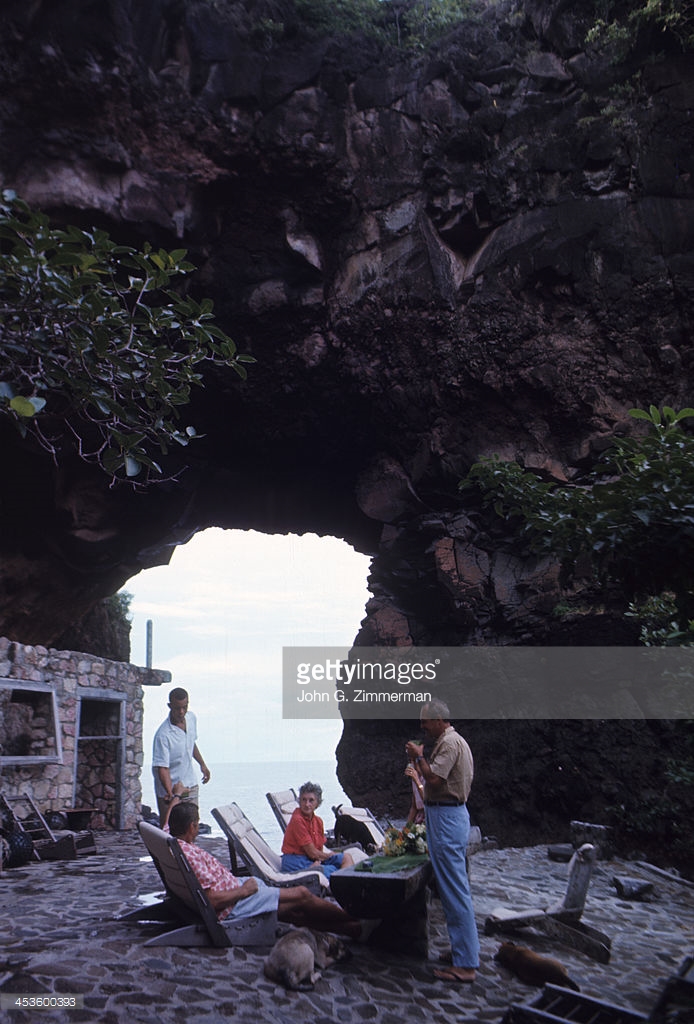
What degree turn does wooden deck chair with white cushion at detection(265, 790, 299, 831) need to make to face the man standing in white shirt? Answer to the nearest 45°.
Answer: approximately 90° to its right

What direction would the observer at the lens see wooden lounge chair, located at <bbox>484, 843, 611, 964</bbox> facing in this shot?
facing to the left of the viewer

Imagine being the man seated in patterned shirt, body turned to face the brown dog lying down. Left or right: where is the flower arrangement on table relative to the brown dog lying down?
left

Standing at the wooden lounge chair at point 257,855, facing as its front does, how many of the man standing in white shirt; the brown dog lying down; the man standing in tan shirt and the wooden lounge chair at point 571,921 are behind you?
1

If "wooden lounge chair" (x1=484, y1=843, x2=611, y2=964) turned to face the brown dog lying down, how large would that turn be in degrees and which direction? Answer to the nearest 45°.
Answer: approximately 90° to its left

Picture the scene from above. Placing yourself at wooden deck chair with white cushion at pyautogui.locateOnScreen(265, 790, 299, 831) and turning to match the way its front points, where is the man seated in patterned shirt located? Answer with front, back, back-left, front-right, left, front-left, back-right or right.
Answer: front-right

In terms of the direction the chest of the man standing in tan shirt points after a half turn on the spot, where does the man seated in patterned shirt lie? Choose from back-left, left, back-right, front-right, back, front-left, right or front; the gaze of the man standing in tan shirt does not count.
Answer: back

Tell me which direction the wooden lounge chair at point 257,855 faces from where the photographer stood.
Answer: facing the viewer and to the right of the viewer

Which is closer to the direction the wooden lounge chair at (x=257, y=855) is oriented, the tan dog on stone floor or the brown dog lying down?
the brown dog lying down

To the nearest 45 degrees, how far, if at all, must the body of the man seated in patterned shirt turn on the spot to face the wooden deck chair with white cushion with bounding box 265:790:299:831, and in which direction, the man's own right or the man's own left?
approximately 90° to the man's own left

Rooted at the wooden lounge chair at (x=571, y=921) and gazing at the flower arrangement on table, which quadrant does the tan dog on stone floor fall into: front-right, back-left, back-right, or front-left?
front-left

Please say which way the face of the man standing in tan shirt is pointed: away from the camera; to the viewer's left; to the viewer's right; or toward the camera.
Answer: to the viewer's left

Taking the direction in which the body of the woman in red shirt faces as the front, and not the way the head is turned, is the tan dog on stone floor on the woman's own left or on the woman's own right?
on the woman's own right

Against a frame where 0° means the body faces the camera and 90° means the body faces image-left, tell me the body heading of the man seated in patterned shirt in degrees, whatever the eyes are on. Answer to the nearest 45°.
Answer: approximately 270°

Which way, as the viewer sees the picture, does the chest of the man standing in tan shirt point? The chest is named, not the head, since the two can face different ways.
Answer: to the viewer's left

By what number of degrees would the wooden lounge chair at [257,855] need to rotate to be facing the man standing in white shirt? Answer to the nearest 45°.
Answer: approximately 180°

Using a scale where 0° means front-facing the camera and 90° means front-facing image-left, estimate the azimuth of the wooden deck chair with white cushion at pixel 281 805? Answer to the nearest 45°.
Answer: approximately 315°

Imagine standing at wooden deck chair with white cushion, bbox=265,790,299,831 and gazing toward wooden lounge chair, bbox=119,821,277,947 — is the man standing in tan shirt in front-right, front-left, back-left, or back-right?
front-left
